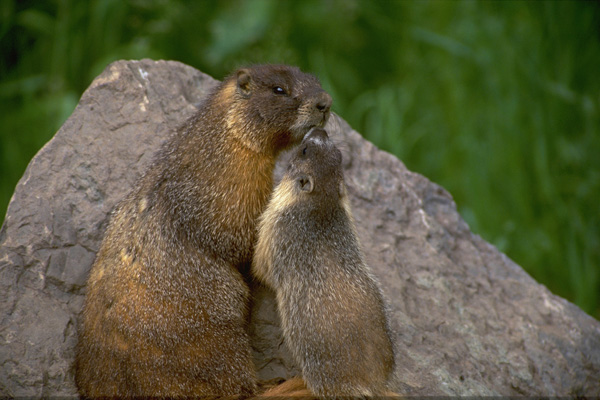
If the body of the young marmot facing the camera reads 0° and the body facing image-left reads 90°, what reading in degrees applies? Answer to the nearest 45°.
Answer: approximately 135°

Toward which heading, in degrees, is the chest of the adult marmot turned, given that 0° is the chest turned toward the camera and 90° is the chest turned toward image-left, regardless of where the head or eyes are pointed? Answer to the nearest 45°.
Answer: approximately 270°

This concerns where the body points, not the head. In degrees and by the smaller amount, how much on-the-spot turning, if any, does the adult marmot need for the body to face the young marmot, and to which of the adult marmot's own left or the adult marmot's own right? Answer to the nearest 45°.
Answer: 0° — it already faces it

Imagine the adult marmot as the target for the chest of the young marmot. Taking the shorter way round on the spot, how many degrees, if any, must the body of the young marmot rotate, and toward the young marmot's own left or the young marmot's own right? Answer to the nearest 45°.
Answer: approximately 45° to the young marmot's own left
